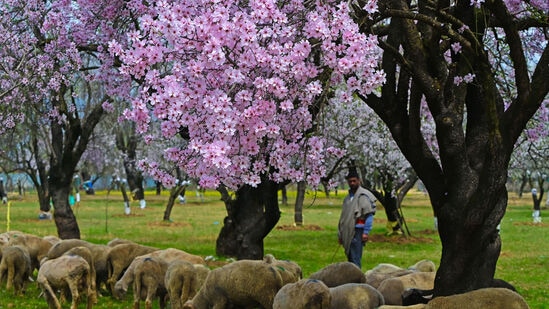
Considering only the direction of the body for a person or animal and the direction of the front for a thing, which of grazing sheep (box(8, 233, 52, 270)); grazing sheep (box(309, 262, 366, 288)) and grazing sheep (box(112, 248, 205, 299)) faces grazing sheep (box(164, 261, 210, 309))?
grazing sheep (box(309, 262, 366, 288))

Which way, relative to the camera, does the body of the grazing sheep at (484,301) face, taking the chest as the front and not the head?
to the viewer's left

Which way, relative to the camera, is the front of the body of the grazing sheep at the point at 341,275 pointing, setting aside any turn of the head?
to the viewer's left

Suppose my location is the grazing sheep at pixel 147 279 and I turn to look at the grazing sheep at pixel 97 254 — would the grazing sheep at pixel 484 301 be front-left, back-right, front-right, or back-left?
back-right

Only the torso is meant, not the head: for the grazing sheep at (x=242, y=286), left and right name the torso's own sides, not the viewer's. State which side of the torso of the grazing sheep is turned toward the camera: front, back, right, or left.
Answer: left

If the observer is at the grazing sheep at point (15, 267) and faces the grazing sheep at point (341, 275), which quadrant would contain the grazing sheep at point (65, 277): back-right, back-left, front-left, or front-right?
front-right

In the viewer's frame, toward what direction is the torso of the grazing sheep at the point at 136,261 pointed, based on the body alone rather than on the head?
to the viewer's left

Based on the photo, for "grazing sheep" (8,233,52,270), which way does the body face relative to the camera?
to the viewer's left

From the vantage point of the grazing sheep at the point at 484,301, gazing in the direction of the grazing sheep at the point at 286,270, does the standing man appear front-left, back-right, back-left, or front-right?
front-right

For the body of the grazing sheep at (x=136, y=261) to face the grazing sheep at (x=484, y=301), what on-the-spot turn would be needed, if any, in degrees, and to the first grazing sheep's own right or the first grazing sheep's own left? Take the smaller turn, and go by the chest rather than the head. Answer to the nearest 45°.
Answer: approximately 135° to the first grazing sheep's own left

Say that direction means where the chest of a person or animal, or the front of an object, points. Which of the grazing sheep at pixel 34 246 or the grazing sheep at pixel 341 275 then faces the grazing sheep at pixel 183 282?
the grazing sheep at pixel 341 275
